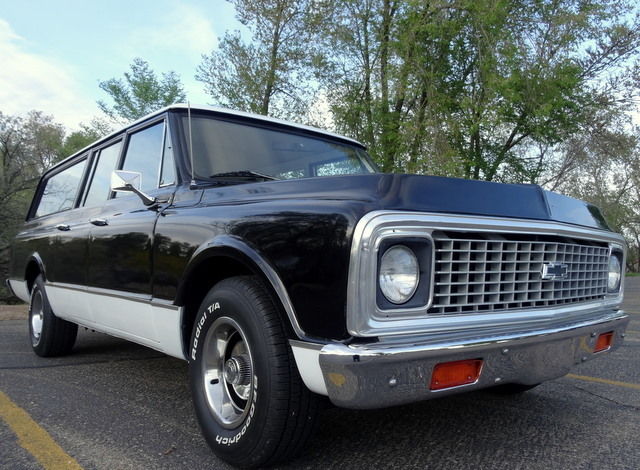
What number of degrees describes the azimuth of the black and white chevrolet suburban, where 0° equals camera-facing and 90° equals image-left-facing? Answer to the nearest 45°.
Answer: approximately 315°

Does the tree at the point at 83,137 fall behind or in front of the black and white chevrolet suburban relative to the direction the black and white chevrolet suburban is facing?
behind

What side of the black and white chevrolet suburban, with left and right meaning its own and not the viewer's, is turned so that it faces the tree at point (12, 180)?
back

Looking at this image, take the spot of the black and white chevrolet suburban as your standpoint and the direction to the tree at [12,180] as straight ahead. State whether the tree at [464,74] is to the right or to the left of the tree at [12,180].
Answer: right

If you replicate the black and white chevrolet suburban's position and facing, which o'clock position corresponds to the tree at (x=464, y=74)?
The tree is roughly at 8 o'clock from the black and white chevrolet suburban.

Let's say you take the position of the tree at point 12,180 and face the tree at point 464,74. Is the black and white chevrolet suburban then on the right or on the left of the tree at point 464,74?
right
